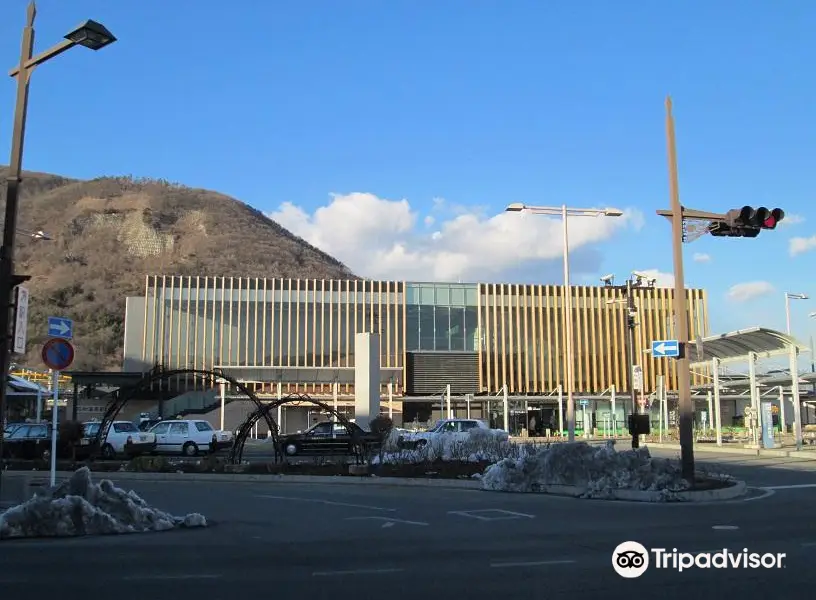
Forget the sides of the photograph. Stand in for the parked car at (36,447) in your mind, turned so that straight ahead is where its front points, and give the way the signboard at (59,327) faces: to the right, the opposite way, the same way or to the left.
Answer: to the left

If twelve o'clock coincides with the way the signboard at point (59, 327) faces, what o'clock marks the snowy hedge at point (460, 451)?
The snowy hedge is roughly at 8 o'clock from the signboard.

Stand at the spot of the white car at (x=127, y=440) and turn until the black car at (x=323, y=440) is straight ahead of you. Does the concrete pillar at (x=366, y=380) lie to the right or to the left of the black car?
left

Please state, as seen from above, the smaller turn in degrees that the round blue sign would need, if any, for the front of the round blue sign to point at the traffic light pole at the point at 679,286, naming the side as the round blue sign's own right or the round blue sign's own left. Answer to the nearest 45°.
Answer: approximately 90° to the round blue sign's own left

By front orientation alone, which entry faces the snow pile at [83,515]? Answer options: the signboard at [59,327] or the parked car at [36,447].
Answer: the signboard

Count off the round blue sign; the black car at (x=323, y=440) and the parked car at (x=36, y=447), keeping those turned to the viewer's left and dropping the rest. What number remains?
2

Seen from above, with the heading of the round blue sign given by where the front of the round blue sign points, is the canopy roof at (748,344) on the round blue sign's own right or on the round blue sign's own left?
on the round blue sign's own left

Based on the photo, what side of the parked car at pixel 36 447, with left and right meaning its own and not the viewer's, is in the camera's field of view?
left

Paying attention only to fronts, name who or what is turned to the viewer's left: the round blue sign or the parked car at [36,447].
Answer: the parked car

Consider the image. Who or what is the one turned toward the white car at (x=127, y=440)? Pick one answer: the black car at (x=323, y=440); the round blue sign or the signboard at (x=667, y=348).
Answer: the black car

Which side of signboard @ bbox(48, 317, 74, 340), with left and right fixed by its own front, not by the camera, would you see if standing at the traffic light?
left

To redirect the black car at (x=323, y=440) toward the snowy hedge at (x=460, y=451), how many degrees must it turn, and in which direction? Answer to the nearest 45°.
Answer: approximately 135° to its left

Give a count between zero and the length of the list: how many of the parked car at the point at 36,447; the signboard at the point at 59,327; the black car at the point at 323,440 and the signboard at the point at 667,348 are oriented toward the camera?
2

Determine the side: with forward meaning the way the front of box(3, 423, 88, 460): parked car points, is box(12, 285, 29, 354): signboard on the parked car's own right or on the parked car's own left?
on the parked car's own left

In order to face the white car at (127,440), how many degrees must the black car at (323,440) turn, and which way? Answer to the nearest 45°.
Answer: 0° — it already faces it

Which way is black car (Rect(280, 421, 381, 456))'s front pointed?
to the viewer's left
